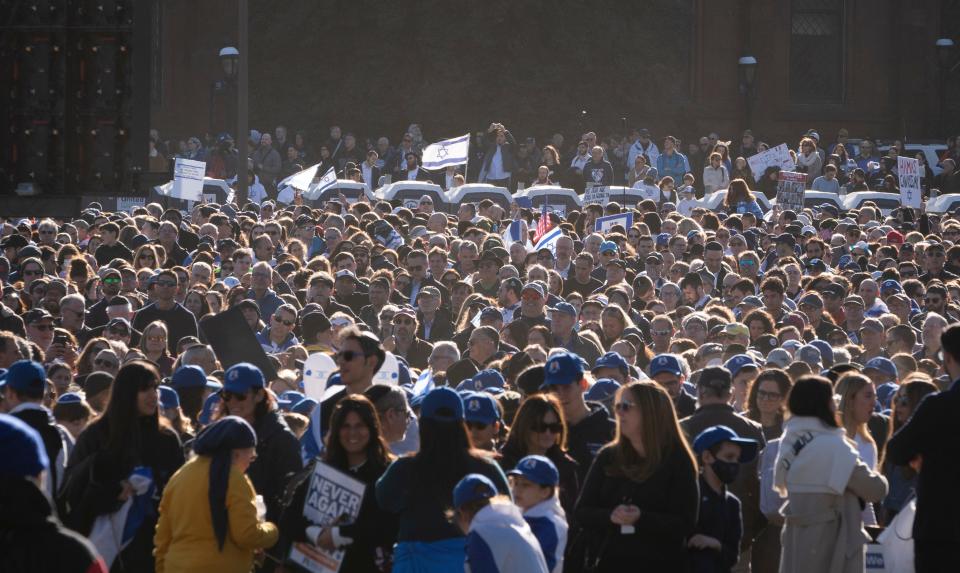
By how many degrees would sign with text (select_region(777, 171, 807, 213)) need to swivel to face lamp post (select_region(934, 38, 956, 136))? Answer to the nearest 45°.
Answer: approximately 180°

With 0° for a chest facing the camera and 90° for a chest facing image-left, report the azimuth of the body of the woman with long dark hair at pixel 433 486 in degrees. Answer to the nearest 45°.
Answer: approximately 180°

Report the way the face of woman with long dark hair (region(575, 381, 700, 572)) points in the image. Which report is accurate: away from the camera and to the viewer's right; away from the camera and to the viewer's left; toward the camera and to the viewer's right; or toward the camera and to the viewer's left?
toward the camera and to the viewer's left

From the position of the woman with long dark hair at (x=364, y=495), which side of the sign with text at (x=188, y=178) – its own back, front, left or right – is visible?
front

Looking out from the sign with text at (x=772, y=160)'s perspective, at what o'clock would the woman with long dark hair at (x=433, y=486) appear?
The woman with long dark hair is roughly at 12 o'clock from the sign with text.

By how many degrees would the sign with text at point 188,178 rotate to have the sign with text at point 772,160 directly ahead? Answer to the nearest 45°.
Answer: approximately 90° to its left

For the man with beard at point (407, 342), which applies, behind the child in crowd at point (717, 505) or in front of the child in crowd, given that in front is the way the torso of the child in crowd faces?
behind

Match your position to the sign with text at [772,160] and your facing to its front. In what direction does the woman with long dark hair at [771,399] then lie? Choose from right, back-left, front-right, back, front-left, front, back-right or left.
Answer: front

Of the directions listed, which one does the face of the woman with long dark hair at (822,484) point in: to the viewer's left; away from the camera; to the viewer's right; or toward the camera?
away from the camera

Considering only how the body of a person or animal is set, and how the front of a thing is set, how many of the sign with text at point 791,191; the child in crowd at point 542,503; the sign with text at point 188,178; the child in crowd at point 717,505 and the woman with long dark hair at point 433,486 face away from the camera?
1

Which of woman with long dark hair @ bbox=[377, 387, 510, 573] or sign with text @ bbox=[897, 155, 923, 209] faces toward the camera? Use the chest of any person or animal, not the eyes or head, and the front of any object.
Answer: the sign with text

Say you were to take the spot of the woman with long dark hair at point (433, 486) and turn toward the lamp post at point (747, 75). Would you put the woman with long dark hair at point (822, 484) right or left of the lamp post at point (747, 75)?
right

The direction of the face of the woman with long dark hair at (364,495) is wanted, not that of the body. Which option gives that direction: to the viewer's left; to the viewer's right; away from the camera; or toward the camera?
toward the camera

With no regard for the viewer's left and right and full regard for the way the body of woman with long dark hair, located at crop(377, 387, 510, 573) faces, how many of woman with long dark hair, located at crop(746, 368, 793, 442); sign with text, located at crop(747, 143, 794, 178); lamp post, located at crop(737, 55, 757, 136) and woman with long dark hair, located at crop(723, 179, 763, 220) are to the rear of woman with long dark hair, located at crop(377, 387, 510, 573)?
0

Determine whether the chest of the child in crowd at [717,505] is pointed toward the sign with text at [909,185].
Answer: no

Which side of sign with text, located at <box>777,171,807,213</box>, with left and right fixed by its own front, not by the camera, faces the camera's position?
front

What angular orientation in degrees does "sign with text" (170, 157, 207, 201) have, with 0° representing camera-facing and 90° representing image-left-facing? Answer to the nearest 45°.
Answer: approximately 0°

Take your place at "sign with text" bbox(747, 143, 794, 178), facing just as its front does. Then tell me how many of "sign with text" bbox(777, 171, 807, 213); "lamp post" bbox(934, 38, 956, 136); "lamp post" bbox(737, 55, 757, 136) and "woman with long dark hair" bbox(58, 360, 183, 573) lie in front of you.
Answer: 2

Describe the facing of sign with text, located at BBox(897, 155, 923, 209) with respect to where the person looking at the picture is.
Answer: facing the viewer

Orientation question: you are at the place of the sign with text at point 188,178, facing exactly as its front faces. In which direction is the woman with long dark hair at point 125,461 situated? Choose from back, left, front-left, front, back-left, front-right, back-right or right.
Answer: front
